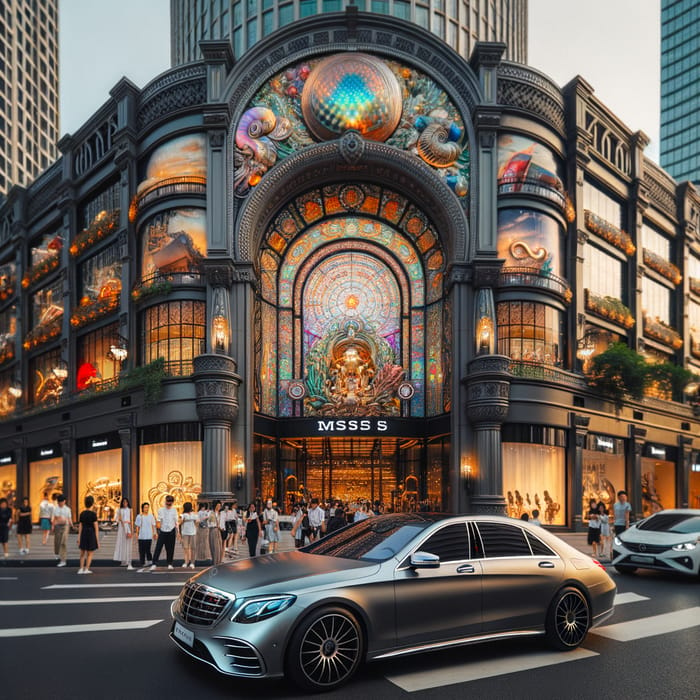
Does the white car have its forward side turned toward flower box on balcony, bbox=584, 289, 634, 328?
no

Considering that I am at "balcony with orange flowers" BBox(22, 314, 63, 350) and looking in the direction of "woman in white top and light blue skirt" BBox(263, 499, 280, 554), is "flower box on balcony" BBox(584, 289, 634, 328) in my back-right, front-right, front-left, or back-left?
front-left

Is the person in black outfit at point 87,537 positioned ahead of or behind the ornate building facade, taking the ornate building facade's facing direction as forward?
ahead

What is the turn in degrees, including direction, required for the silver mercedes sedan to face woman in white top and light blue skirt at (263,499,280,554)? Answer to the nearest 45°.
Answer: approximately 135° to its right

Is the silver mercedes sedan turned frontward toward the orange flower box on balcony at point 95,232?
no

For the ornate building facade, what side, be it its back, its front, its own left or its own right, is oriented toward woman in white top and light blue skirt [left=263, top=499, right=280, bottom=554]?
front

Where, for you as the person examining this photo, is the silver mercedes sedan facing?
facing the viewer and to the left of the viewer

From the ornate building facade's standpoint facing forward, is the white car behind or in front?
in front

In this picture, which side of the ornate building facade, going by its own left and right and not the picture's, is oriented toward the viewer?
front

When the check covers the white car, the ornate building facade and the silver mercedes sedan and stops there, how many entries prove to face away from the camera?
0
